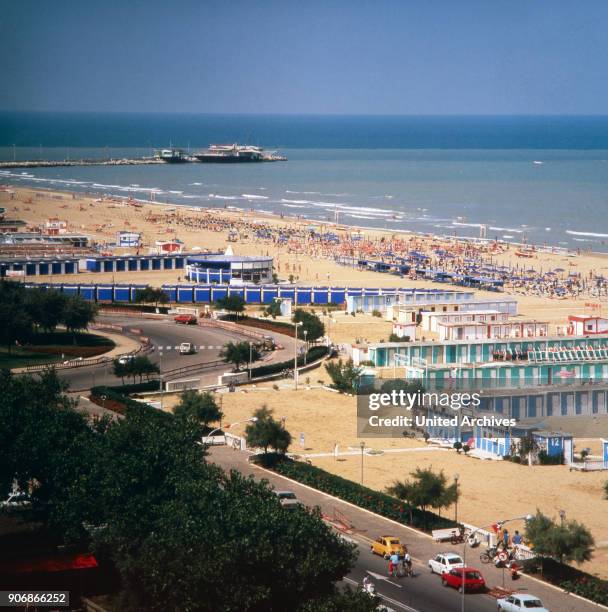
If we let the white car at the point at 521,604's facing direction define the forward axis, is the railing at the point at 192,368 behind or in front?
in front

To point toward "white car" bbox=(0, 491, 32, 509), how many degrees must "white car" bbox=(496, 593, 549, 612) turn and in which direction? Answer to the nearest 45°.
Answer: approximately 45° to its left

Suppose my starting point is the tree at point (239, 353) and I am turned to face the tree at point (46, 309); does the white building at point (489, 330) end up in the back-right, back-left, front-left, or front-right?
back-right

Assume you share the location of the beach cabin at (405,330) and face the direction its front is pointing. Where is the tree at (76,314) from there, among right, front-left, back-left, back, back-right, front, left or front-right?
front-right

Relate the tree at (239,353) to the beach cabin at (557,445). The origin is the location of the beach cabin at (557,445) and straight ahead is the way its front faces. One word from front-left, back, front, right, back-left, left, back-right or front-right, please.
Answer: right

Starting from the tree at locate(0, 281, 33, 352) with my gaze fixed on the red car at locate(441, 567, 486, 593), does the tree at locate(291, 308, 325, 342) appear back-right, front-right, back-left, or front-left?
front-left

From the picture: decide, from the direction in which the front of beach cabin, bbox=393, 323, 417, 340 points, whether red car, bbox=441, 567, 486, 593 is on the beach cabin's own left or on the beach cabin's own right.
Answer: on the beach cabin's own left

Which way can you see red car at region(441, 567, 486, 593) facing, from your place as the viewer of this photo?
facing away from the viewer and to the left of the viewer

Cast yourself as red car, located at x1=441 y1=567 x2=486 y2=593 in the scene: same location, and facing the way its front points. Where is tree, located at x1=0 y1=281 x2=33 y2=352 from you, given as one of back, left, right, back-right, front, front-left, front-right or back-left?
front

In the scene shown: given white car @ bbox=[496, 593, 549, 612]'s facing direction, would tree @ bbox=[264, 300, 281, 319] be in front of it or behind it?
in front

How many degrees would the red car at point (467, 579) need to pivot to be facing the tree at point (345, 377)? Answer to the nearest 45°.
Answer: approximately 45° to its right

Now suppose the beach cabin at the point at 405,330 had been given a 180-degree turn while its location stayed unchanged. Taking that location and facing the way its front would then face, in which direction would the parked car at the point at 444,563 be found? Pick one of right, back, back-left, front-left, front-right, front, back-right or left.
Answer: back-right

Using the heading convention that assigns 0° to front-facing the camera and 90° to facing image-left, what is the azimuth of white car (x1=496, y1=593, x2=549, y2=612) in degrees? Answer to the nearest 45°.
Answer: approximately 135°

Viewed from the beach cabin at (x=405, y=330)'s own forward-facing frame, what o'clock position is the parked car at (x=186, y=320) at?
The parked car is roughly at 2 o'clock from the beach cabin.

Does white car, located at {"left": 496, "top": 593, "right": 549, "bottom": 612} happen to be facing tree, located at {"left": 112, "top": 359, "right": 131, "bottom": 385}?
yes

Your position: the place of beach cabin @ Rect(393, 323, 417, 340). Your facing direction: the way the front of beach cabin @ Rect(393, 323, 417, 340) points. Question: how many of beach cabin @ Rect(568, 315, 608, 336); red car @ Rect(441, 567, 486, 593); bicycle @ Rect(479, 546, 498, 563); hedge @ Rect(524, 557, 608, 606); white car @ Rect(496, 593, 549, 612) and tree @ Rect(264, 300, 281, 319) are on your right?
1

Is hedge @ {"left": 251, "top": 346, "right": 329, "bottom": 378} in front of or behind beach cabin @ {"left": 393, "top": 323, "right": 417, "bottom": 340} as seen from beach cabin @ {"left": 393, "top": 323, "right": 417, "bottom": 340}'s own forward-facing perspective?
in front

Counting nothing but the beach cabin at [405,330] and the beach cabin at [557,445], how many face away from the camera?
0

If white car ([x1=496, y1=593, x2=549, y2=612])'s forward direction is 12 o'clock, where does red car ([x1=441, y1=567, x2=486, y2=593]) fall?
The red car is roughly at 12 o'clock from the white car.
